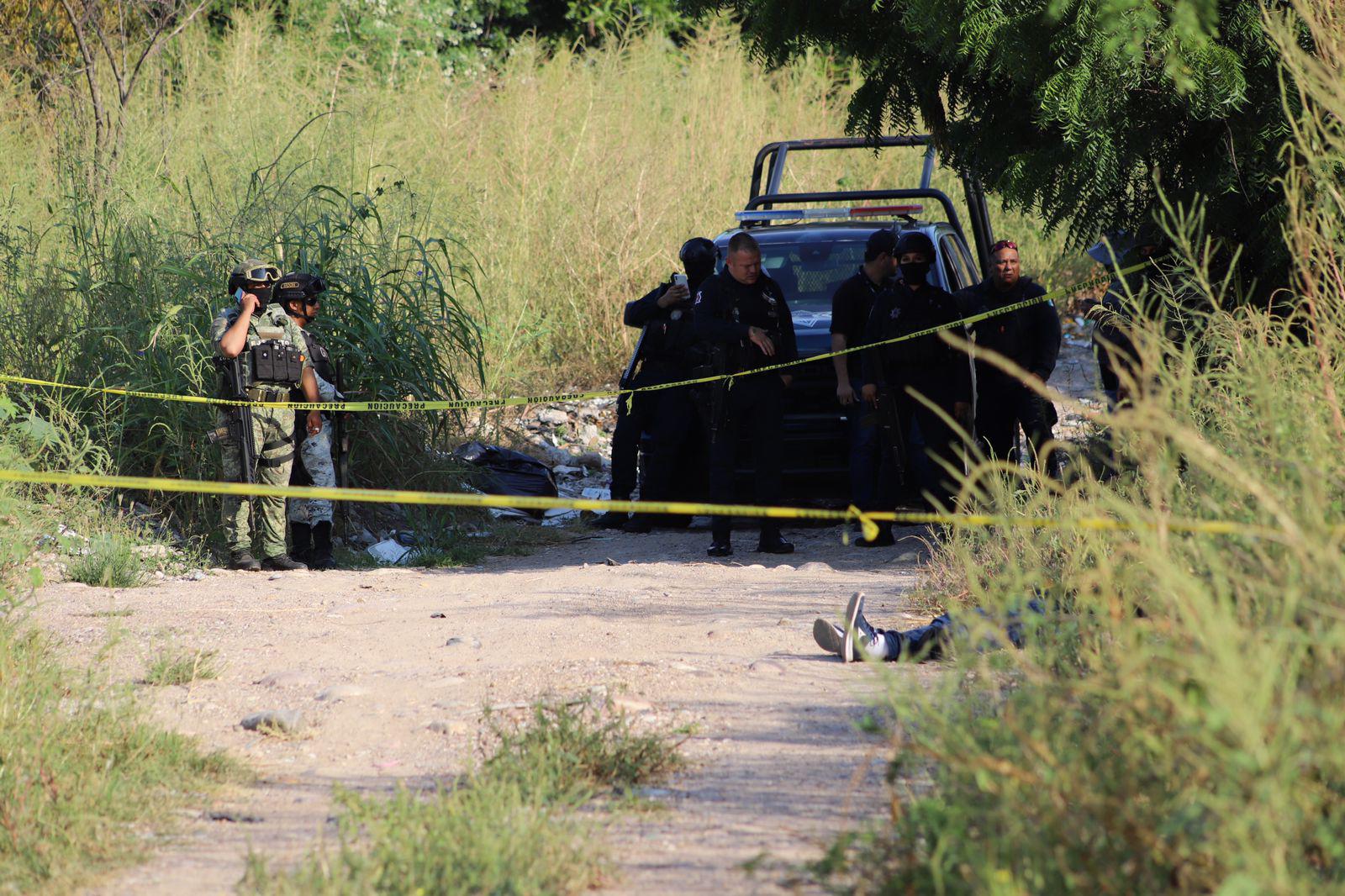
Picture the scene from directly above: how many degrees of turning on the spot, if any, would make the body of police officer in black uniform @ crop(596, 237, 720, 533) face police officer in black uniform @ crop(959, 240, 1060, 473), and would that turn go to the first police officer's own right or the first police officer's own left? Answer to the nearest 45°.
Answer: approximately 90° to the first police officer's own left

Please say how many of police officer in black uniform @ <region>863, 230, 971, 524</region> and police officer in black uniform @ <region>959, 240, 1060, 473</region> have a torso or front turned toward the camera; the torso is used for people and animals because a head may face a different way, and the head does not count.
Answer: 2

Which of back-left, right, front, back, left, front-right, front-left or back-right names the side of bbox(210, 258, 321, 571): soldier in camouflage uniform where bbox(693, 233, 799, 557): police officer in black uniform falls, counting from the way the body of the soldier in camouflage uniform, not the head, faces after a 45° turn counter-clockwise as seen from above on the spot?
front

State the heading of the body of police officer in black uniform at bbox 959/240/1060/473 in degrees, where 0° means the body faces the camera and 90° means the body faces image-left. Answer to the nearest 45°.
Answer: approximately 0°

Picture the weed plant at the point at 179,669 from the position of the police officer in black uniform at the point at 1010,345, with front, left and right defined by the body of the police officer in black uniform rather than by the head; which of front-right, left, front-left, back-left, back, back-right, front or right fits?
front-right

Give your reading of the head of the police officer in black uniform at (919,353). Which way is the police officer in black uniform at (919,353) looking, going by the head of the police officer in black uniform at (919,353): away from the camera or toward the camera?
toward the camera

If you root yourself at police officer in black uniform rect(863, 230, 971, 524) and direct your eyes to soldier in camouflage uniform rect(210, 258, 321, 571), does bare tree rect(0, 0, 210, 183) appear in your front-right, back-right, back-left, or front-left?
front-right

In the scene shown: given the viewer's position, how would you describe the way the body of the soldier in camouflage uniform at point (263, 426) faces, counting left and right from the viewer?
facing the viewer and to the right of the viewer

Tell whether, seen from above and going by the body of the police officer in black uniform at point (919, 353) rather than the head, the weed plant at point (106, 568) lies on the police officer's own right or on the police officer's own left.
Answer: on the police officer's own right

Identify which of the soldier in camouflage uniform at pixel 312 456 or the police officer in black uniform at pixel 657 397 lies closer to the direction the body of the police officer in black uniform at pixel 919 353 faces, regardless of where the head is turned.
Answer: the soldier in camouflage uniform

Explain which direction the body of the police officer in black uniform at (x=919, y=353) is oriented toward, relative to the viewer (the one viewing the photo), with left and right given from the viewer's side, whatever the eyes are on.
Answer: facing the viewer
